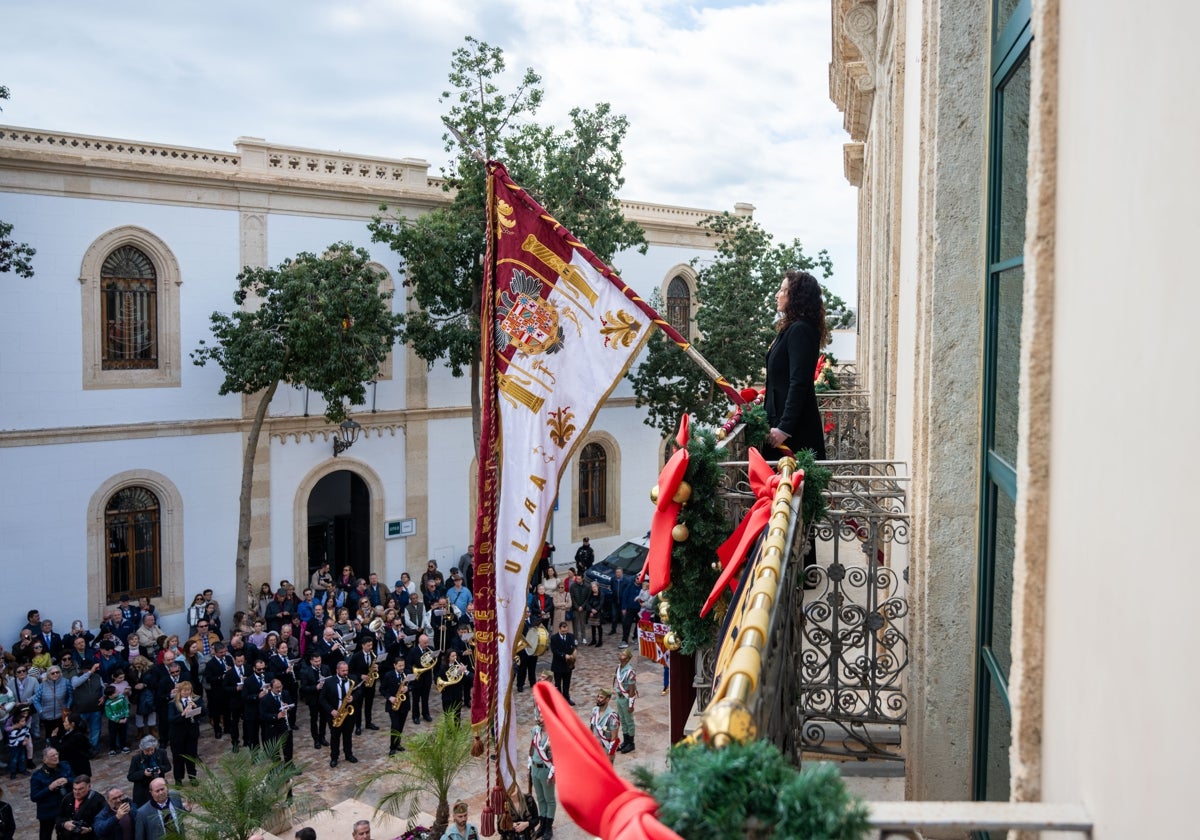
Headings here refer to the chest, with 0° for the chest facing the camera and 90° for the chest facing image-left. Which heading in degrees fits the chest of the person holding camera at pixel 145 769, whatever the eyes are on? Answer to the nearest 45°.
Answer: approximately 315°

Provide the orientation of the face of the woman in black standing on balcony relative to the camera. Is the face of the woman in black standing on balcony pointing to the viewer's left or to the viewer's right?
to the viewer's left

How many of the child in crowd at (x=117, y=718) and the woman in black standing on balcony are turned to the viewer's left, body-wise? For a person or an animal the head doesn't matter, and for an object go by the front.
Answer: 1

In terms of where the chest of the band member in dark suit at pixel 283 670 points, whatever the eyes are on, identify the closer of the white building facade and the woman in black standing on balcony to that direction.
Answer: the woman in black standing on balcony

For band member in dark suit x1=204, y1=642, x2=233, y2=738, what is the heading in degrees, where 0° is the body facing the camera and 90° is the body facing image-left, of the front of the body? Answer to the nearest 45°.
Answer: approximately 315°

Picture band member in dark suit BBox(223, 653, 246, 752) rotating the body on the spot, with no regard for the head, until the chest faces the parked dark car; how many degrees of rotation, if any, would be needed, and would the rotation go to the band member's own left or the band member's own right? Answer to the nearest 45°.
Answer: approximately 90° to the band member's own left

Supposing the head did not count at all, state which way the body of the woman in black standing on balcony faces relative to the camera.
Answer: to the viewer's left

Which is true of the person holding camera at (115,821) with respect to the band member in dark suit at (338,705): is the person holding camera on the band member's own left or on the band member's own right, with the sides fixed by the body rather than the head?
on the band member's own right
